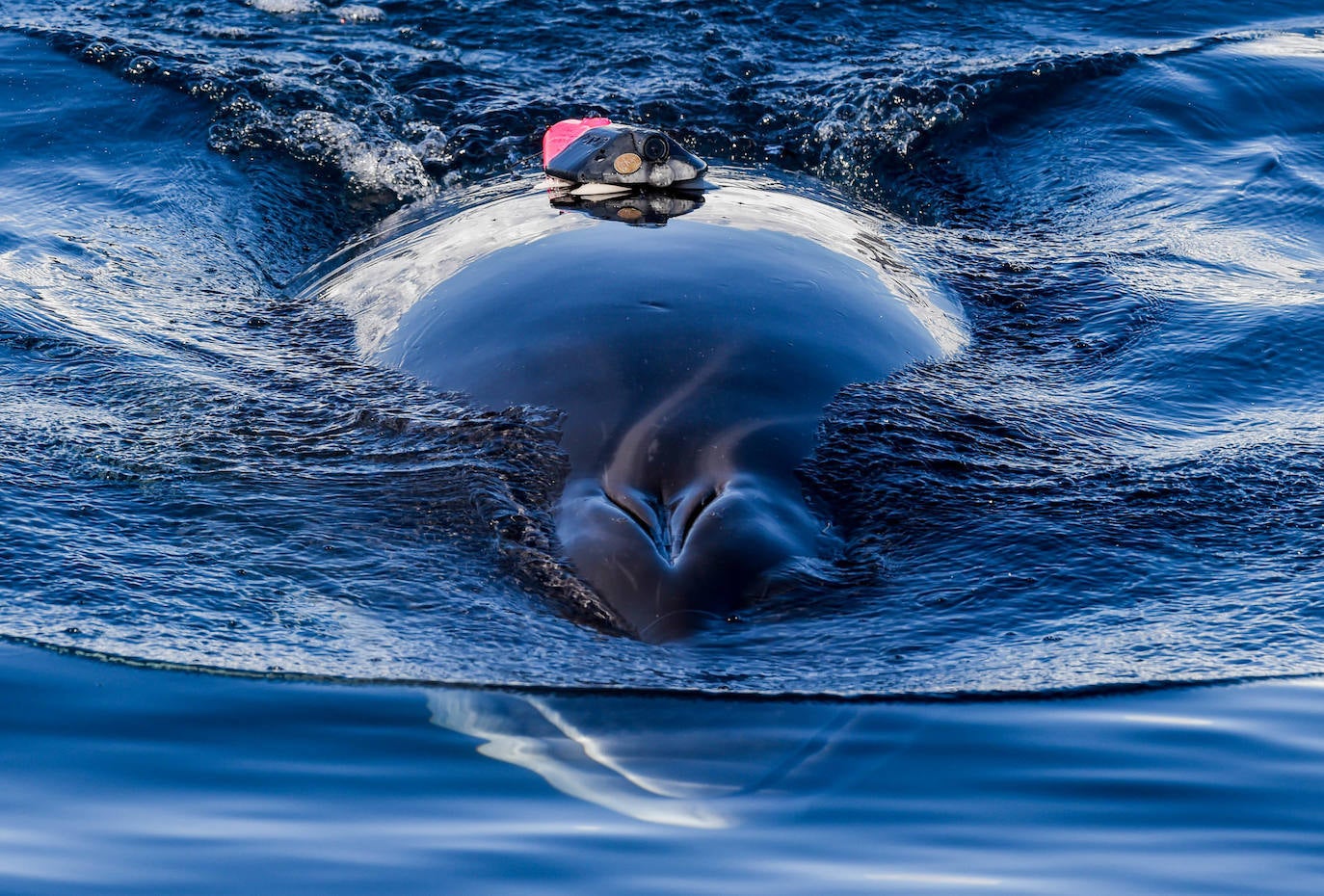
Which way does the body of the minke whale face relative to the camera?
toward the camera
